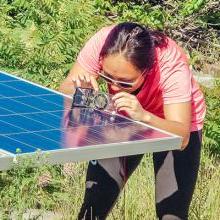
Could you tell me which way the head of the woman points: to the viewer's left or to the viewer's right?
to the viewer's left

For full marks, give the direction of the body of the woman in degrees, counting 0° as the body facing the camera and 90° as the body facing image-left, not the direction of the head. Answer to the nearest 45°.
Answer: approximately 45°

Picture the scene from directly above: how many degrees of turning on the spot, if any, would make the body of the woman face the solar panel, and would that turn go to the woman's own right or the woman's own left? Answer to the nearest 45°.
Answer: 0° — they already face it
